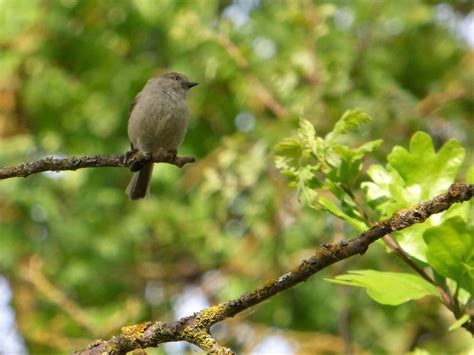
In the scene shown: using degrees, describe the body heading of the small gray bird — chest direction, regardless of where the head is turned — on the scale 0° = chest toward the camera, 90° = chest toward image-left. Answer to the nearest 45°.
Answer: approximately 315°
